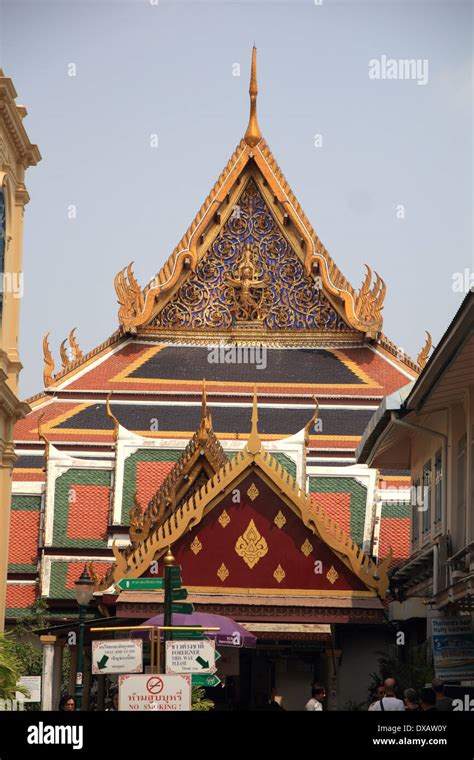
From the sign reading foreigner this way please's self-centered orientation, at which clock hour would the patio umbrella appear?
The patio umbrella is roughly at 6 o'clock from the sign reading foreigner this way please.

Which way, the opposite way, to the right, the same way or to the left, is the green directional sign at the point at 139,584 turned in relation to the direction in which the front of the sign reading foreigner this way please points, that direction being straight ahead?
the same way

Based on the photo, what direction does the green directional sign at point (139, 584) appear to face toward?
toward the camera

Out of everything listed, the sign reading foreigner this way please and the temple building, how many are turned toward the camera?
2

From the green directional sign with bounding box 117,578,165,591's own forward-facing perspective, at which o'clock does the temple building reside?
The temple building is roughly at 6 o'clock from the green directional sign.

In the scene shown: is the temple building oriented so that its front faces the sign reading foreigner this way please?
yes

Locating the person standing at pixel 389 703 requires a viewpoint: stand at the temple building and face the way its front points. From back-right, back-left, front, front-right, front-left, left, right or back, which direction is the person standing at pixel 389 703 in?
front

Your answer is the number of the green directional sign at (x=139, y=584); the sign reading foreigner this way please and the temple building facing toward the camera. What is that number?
3

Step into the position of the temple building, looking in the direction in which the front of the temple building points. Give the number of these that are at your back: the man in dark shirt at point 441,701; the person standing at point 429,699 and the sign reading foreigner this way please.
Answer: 0

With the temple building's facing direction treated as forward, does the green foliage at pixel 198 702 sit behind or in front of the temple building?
in front

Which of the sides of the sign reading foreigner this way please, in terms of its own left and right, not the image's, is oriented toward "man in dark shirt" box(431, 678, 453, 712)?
left

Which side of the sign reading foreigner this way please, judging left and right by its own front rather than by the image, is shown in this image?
front

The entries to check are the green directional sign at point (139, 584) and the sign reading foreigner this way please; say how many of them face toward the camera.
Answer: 2

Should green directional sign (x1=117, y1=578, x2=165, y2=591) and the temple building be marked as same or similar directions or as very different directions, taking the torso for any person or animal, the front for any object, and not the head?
same or similar directions

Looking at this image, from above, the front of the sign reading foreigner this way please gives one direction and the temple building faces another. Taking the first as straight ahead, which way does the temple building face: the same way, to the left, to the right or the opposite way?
the same way
